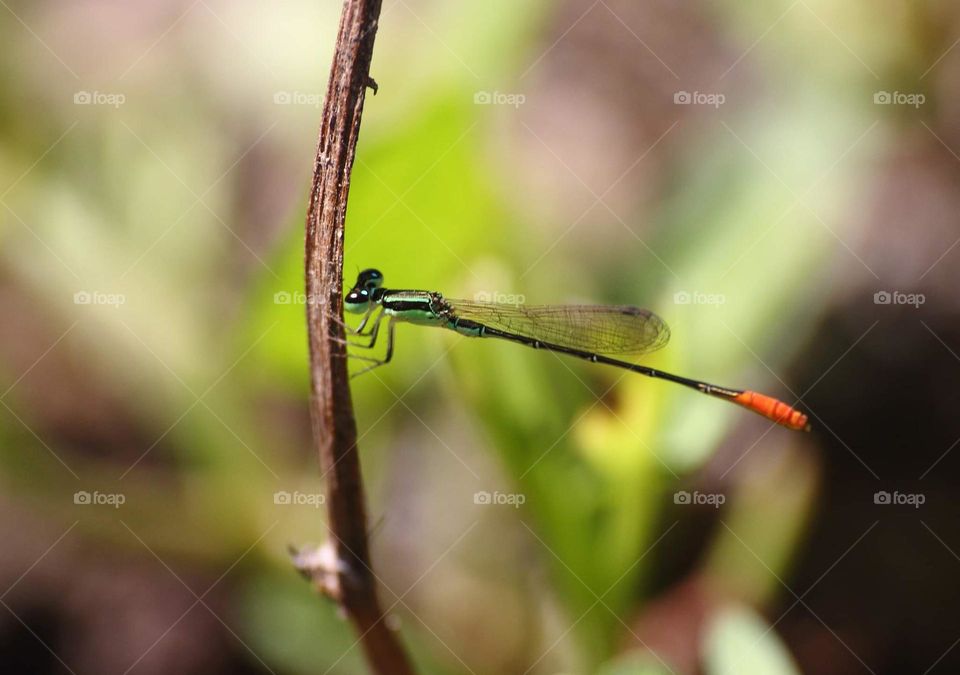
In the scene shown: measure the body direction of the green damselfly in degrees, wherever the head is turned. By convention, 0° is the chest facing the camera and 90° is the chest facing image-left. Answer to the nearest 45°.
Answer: approximately 90°
